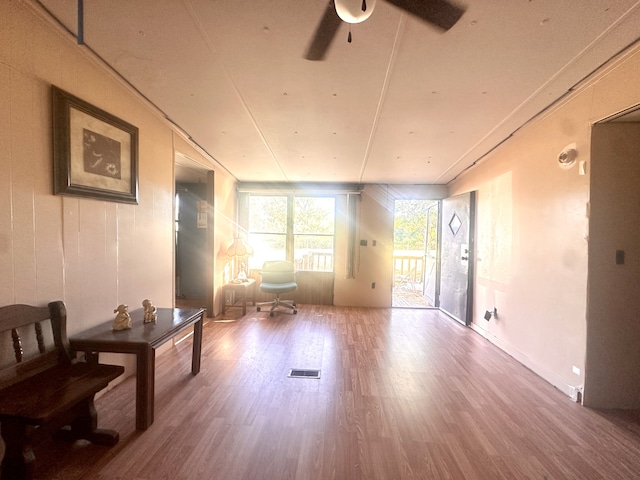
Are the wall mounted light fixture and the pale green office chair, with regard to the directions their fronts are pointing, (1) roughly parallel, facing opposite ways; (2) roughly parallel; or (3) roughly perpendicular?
roughly perpendicular

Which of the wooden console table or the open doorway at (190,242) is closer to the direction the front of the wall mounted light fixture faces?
the wooden console table

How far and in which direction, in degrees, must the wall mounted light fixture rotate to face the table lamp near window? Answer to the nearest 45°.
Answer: approximately 45° to its right

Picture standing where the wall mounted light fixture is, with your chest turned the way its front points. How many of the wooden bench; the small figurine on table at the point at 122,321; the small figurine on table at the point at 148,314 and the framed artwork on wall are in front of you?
4

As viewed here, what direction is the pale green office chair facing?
toward the camera

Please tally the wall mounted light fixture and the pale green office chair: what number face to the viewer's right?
0

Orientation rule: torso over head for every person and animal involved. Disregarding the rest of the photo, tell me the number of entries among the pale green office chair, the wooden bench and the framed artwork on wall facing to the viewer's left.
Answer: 0

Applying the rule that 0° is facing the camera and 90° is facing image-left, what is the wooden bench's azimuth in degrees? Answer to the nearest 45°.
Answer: approximately 315°

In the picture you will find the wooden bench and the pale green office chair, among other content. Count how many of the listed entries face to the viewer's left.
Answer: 0

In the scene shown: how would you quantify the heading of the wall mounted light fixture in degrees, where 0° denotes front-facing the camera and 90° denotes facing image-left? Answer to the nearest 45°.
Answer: approximately 45°

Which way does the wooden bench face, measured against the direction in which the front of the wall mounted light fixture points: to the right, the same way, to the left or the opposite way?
the opposite way

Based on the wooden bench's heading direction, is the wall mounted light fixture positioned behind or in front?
in front

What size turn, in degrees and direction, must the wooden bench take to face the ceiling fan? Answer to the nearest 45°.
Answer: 0° — it already faces it

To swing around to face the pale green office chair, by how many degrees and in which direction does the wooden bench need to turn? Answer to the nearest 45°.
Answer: approximately 90° to its left

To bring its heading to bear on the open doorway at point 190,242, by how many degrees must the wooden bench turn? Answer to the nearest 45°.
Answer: approximately 90° to its left

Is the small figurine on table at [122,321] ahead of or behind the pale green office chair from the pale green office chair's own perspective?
ahead

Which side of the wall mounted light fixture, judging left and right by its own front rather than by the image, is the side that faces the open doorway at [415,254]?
right
